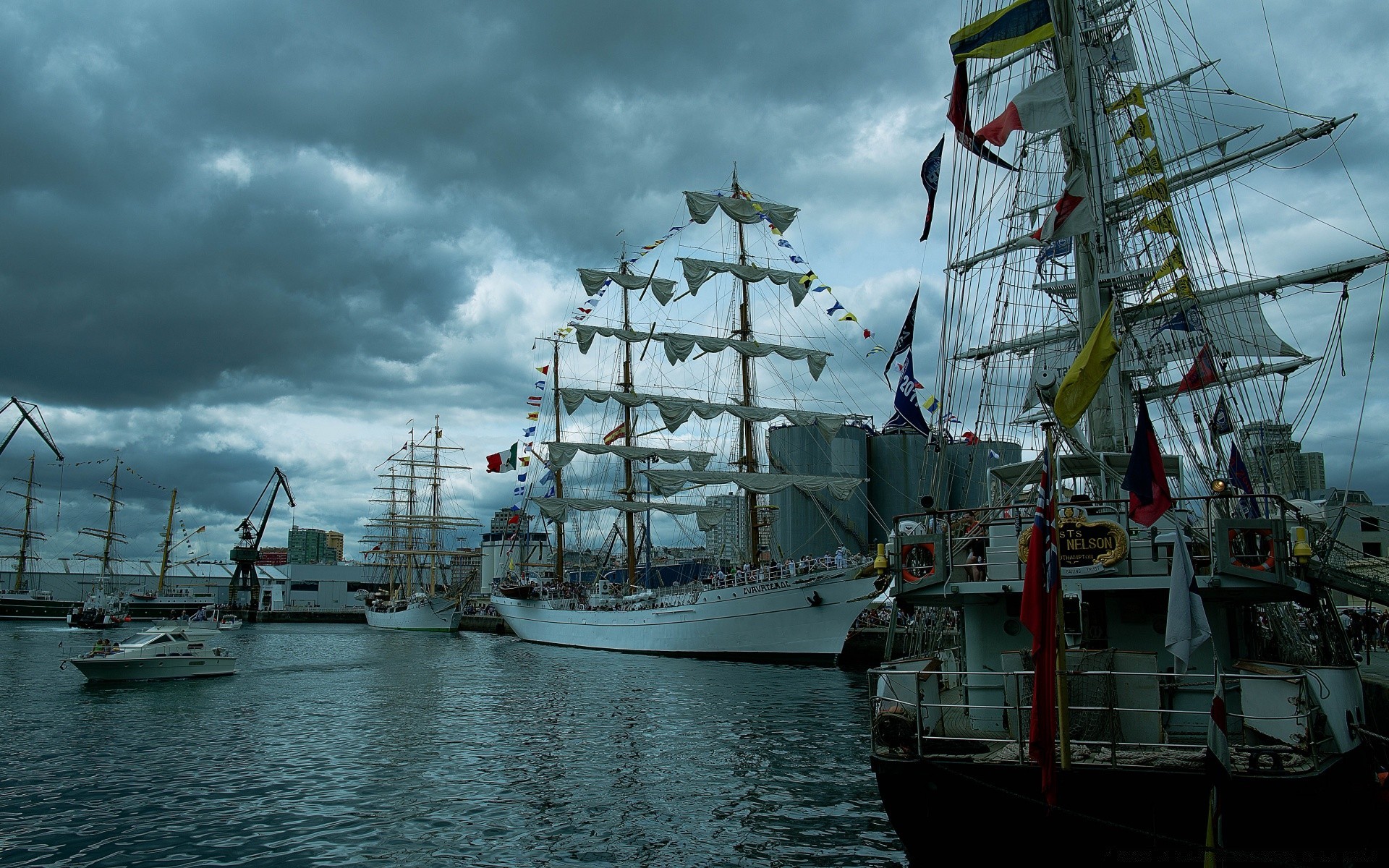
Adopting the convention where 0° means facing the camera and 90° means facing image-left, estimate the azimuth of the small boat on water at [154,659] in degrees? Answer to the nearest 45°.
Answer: approximately 90°
